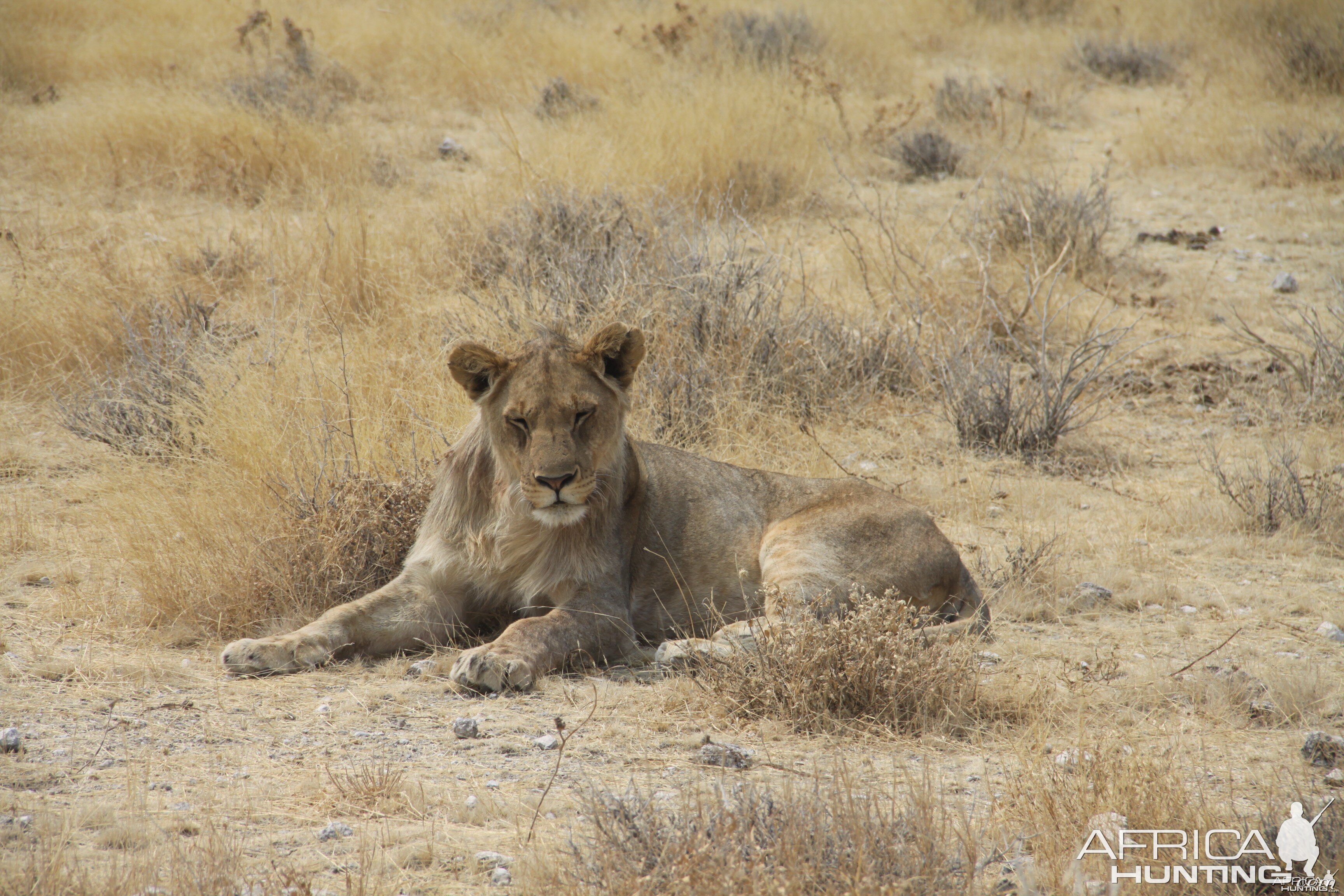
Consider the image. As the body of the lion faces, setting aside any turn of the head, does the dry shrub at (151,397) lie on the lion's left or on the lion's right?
on the lion's right

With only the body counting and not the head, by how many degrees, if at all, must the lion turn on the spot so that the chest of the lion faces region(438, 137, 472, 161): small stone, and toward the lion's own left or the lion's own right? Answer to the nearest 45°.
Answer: approximately 135° to the lion's own right

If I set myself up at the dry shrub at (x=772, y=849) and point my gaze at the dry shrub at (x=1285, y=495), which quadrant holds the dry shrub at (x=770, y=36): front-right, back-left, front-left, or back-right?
front-left

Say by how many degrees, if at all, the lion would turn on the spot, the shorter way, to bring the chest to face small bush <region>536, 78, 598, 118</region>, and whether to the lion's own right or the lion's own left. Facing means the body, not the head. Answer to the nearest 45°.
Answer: approximately 135° to the lion's own right

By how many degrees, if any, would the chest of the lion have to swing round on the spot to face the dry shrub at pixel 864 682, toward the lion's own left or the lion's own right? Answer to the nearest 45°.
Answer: approximately 90° to the lion's own left

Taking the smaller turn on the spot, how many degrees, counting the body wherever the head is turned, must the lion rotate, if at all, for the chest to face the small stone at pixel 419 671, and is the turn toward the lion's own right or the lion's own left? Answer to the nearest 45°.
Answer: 0° — it already faces it

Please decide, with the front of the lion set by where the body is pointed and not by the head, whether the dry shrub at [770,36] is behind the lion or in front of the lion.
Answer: behind

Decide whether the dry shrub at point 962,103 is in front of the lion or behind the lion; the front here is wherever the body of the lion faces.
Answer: behind

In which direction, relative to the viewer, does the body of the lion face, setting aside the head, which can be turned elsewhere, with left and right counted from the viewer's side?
facing the viewer and to the left of the viewer

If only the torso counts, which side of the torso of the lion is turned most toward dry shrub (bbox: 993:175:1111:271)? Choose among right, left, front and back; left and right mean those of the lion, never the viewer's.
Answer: back

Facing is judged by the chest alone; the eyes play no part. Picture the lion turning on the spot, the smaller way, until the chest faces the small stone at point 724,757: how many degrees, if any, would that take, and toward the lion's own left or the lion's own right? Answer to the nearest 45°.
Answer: approximately 45° to the lion's own left

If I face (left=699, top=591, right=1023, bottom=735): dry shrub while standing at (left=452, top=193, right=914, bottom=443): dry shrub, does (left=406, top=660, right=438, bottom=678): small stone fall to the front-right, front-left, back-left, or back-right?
front-right

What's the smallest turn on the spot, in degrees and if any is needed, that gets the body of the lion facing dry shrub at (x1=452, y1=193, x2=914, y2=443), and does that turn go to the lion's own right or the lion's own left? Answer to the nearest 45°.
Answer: approximately 135° to the lion's own right

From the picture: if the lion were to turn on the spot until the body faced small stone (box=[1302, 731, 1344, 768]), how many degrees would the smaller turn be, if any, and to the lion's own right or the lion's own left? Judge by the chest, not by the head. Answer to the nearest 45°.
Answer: approximately 90° to the lion's own left

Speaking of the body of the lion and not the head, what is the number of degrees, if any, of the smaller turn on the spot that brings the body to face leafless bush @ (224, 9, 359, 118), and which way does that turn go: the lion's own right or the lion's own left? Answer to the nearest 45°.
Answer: approximately 135° to the lion's own right

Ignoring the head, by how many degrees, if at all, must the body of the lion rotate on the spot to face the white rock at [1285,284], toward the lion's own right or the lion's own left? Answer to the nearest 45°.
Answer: approximately 180°

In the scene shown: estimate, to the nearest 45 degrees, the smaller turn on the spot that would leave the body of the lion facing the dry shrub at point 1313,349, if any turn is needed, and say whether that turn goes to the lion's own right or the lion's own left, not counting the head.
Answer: approximately 180°

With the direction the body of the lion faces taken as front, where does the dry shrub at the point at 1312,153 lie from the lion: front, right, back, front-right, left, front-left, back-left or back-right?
back
